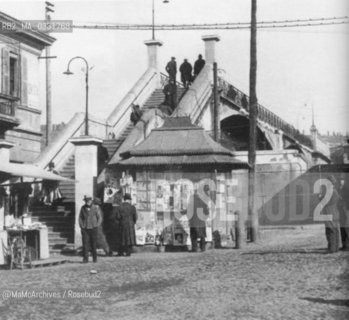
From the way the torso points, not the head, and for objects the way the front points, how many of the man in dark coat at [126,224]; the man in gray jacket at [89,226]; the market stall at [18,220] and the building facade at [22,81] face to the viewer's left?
0

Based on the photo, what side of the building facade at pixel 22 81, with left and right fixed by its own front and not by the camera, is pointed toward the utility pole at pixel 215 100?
front

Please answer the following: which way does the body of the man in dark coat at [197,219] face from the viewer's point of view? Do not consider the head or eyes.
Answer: away from the camera

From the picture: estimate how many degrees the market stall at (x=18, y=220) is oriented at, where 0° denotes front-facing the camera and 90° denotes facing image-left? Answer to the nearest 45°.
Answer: approximately 315°

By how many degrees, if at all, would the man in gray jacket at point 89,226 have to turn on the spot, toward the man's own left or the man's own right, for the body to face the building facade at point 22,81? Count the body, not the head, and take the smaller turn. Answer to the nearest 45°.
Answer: approximately 180°

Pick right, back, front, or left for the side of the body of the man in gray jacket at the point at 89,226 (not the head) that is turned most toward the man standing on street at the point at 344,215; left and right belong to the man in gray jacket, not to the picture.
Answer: left

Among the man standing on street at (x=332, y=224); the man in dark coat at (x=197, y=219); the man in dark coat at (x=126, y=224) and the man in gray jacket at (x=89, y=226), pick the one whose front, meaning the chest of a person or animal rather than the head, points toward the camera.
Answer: the man in gray jacket at (x=89, y=226)

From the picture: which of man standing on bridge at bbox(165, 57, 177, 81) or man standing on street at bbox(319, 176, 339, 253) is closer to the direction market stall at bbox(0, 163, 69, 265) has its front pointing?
the man standing on street

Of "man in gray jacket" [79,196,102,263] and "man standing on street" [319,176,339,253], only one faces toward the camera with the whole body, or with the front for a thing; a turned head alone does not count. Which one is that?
the man in gray jacket
